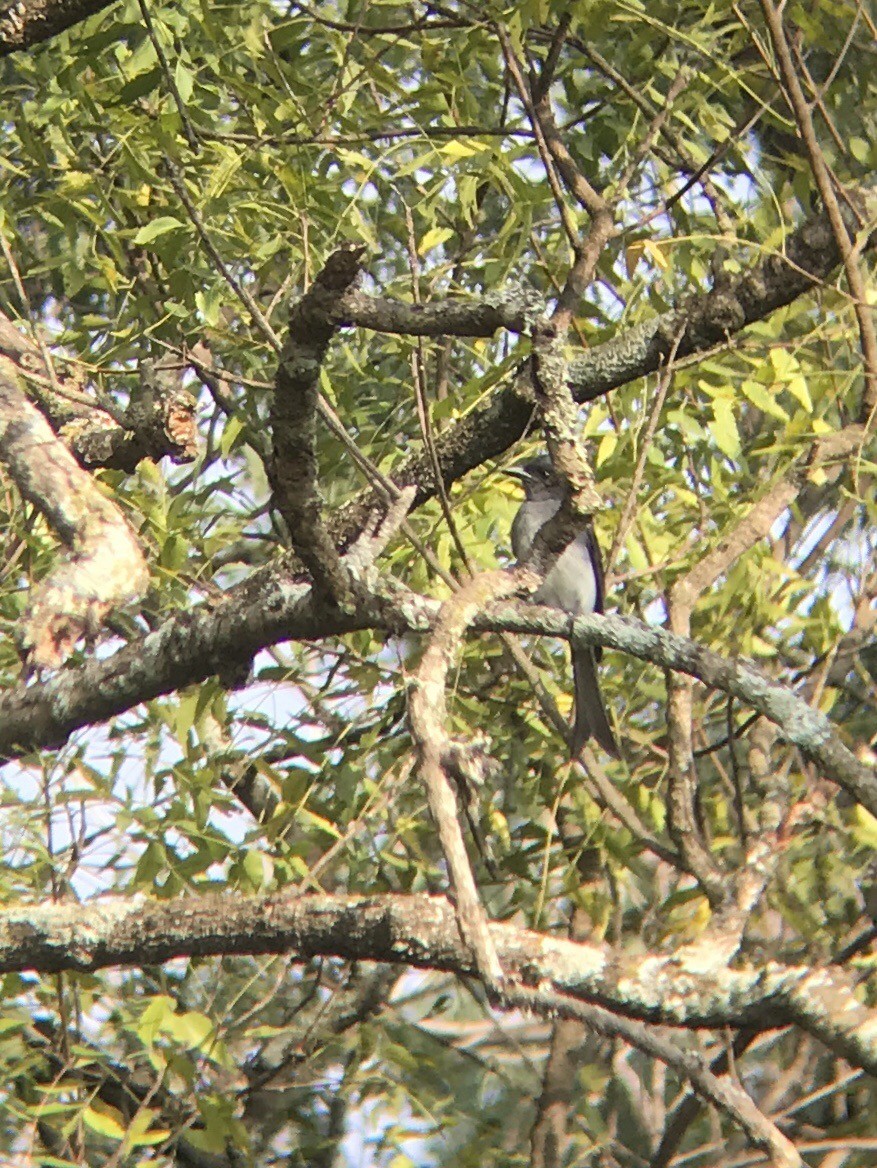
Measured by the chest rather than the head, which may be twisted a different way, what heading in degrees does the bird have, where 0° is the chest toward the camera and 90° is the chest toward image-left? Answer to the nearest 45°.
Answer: approximately 45°
